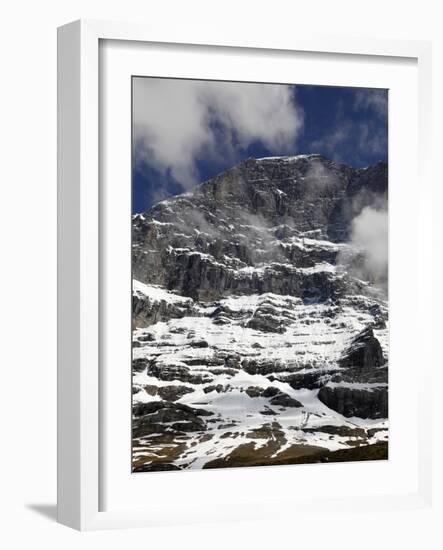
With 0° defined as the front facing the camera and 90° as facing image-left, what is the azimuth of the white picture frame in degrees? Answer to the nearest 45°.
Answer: approximately 315°
